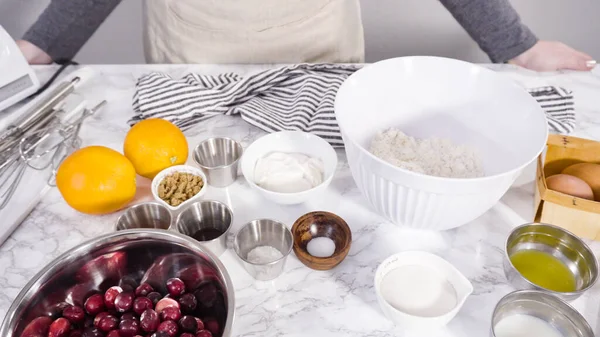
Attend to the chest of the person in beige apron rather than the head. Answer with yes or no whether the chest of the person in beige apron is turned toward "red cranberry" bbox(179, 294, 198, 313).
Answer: yes

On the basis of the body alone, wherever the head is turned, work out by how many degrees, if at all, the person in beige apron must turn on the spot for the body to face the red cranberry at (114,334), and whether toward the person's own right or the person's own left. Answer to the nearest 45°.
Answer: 0° — they already face it

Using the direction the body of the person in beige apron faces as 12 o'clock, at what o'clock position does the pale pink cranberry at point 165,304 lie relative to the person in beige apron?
The pale pink cranberry is roughly at 12 o'clock from the person in beige apron.

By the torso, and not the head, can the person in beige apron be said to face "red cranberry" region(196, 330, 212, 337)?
yes

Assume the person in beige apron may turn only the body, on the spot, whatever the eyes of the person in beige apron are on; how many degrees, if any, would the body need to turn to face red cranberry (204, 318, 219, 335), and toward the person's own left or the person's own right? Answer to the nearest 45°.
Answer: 0° — they already face it

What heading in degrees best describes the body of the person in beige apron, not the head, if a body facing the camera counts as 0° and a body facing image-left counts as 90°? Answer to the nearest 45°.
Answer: approximately 0°
